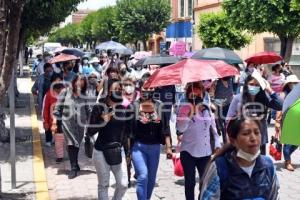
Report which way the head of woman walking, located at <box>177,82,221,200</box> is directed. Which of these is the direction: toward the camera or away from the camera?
toward the camera

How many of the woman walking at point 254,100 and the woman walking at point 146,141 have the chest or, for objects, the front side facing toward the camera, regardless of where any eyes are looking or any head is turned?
2

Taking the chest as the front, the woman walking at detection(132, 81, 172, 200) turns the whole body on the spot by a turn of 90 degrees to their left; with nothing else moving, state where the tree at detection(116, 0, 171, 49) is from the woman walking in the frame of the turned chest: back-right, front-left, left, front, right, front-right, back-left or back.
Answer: left

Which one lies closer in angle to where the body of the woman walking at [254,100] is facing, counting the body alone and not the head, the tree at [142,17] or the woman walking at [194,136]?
the woman walking

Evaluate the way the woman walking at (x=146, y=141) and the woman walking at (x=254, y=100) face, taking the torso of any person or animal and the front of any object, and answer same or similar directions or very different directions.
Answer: same or similar directions

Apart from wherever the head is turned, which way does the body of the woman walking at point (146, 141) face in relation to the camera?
toward the camera

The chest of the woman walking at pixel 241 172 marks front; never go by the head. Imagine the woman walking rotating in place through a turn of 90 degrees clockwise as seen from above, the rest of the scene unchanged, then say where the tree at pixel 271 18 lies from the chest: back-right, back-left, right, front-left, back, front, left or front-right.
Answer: back-right

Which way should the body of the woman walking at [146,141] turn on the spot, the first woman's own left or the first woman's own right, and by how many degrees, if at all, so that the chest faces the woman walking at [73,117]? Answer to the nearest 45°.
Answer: approximately 135° to the first woman's own right

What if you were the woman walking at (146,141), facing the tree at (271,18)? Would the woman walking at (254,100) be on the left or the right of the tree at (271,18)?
right

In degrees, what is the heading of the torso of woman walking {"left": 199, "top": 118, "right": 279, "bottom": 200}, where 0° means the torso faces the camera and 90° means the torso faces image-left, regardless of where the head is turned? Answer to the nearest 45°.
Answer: approximately 315°

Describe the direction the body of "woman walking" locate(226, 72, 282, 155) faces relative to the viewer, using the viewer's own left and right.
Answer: facing the viewer

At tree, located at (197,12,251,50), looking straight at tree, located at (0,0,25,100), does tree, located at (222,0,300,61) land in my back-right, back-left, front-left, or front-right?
front-left

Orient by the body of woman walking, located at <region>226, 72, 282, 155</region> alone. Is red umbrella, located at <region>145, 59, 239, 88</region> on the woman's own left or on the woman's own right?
on the woman's own right

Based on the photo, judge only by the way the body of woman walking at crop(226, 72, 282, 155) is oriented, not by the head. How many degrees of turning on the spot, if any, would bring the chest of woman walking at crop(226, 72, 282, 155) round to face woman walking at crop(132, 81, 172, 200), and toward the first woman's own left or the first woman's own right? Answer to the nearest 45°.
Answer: approximately 45° to the first woman's own right

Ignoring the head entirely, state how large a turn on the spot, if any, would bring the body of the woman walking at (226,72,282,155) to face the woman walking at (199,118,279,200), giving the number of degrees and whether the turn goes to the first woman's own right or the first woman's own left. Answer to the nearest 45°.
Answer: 0° — they already face them

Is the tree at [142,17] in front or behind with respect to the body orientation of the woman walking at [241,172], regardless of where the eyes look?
behind

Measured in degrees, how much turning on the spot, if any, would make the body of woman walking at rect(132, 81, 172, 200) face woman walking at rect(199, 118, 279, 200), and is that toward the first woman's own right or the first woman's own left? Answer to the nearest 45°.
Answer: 0° — they already face them
